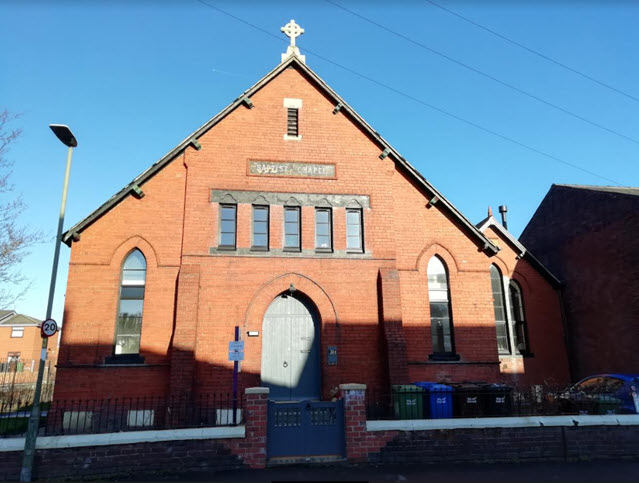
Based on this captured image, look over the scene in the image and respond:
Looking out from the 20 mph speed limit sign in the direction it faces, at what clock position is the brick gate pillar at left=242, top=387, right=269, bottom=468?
The brick gate pillar is roughly at 10 o'clock from the 20 mph speed limit sign.

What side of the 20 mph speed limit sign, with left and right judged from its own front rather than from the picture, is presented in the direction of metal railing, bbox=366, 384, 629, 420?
left

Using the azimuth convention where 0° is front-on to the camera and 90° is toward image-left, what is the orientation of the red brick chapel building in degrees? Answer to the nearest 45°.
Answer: approximately 0°

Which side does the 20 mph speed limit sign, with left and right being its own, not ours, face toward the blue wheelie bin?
left

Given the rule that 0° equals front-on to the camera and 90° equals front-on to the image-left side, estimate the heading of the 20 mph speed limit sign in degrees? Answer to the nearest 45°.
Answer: approximately 0°

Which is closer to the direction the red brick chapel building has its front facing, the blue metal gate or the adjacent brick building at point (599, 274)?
the blue metal gate

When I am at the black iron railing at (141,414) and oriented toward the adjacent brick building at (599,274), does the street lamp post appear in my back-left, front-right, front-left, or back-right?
back-right

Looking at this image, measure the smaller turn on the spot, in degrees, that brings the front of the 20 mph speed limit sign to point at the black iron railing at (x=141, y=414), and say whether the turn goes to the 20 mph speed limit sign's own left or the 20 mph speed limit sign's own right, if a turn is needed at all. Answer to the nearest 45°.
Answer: approximately 135° to the 20 mph speed limit sign's own left

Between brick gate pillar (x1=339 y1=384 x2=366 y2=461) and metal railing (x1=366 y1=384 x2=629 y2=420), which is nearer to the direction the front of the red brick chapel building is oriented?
the brick gate pillar
